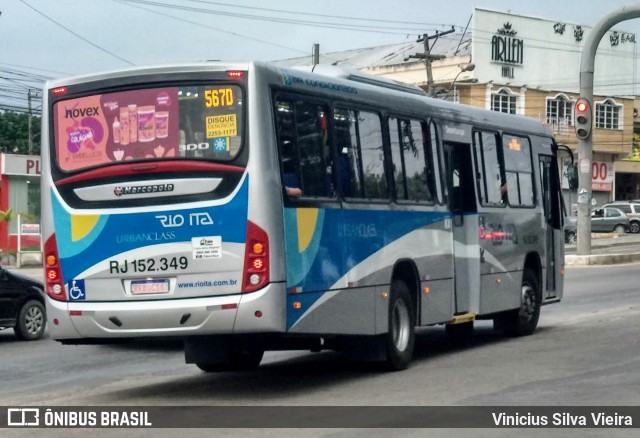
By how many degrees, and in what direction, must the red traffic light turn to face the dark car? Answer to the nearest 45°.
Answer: approximately 45° to its right

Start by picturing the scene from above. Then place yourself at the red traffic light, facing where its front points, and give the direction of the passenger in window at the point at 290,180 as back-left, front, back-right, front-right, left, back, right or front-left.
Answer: front

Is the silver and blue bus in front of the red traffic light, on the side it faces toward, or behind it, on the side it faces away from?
in front

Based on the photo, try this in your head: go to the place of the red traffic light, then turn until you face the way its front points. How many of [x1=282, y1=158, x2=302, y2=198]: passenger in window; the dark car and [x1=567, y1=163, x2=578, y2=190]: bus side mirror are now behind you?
0

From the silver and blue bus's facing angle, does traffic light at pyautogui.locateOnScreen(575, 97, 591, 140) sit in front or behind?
in front

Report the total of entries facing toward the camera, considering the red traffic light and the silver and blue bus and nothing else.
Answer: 1

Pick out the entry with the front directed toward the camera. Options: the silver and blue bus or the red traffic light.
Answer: the red traffic light

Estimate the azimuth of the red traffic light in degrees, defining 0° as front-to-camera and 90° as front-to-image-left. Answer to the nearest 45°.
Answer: approximately 0°

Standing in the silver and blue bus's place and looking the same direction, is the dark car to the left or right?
on its left

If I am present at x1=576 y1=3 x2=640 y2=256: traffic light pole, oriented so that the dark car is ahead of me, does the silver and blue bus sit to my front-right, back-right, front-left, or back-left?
front-left

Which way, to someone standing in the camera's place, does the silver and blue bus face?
facing away from the viewer and to the right of the viewer
